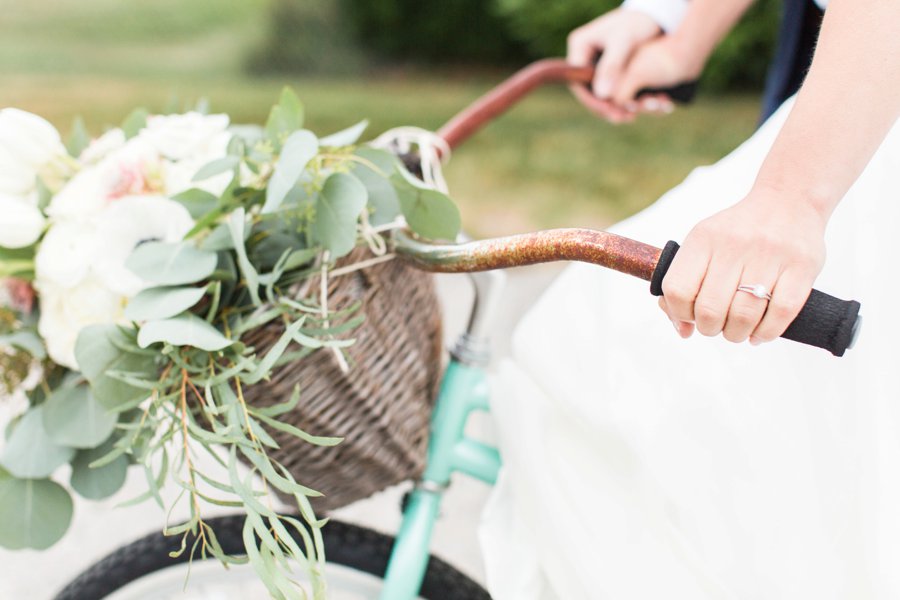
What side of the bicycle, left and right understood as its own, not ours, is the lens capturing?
left
